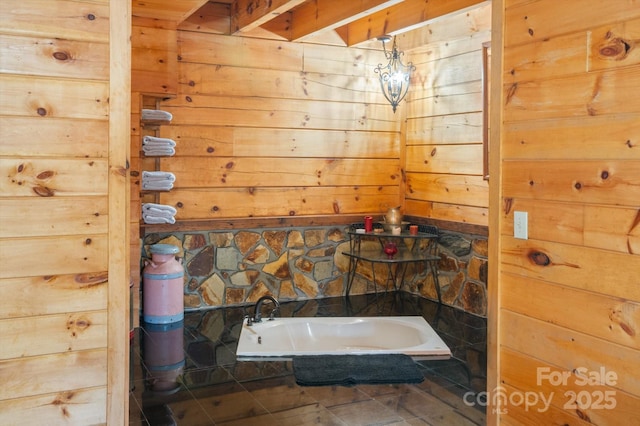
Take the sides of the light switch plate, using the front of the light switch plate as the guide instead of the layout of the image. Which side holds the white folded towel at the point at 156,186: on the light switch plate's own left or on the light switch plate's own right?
on the light switch plate's own right

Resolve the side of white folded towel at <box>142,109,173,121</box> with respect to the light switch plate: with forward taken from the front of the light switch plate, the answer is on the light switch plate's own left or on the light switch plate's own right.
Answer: on the light switch plate's own right

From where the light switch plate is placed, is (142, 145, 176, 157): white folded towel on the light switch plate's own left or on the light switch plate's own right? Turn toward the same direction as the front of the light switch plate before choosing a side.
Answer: on the light switch plate's own right
